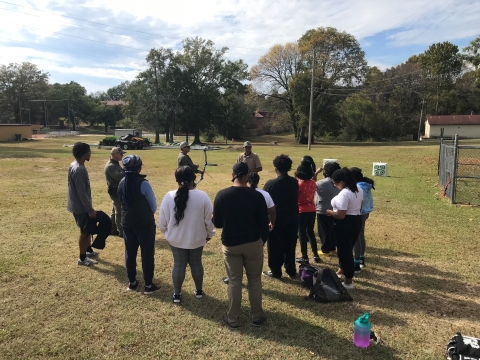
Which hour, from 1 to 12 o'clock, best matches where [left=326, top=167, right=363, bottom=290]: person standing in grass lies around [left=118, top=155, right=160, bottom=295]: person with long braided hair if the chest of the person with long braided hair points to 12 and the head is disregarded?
The person standing in grass is roughly at 2 o'clock from the person with long braided hair.

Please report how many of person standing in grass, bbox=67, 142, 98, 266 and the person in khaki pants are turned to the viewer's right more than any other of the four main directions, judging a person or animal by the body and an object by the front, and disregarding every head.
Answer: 1

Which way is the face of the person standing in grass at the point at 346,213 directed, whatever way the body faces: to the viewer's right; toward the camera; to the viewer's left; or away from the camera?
to the viewer's left

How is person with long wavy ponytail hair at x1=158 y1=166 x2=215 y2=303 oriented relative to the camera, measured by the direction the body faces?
away from the camera

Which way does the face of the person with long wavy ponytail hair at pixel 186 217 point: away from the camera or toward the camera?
away from the camera

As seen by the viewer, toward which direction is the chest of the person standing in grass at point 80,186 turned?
to the viewer's right

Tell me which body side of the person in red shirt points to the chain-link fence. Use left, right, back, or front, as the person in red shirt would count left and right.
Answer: right

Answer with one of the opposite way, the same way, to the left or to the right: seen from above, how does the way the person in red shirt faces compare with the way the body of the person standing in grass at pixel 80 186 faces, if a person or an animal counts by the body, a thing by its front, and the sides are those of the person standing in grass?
to the left

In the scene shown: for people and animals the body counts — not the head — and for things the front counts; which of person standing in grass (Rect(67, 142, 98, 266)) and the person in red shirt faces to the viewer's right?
the person standing in grass

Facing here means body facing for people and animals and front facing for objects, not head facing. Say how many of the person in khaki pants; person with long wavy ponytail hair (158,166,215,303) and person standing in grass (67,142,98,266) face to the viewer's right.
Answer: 1

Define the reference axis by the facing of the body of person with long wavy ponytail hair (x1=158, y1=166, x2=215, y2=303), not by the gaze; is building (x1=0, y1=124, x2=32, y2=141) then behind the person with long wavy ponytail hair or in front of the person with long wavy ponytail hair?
in front

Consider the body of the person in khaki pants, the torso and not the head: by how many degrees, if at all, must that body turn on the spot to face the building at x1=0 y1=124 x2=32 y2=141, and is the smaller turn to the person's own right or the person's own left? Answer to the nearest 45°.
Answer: approximately 45° to the person's own left

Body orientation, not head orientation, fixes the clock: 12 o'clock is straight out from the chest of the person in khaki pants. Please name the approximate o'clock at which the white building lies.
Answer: The white building is roughly at 1 o'clock from the person in khaki pants.

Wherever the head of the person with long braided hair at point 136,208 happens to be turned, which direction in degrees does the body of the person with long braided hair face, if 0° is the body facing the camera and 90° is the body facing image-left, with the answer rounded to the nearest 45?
approximately 225°

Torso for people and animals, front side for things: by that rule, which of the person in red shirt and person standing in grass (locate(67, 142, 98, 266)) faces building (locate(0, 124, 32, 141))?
the person in red shirt

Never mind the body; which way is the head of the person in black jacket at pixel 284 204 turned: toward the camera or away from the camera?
away from the camera

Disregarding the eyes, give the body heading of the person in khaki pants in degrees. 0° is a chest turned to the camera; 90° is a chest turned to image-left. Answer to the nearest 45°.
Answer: approximately 180°
